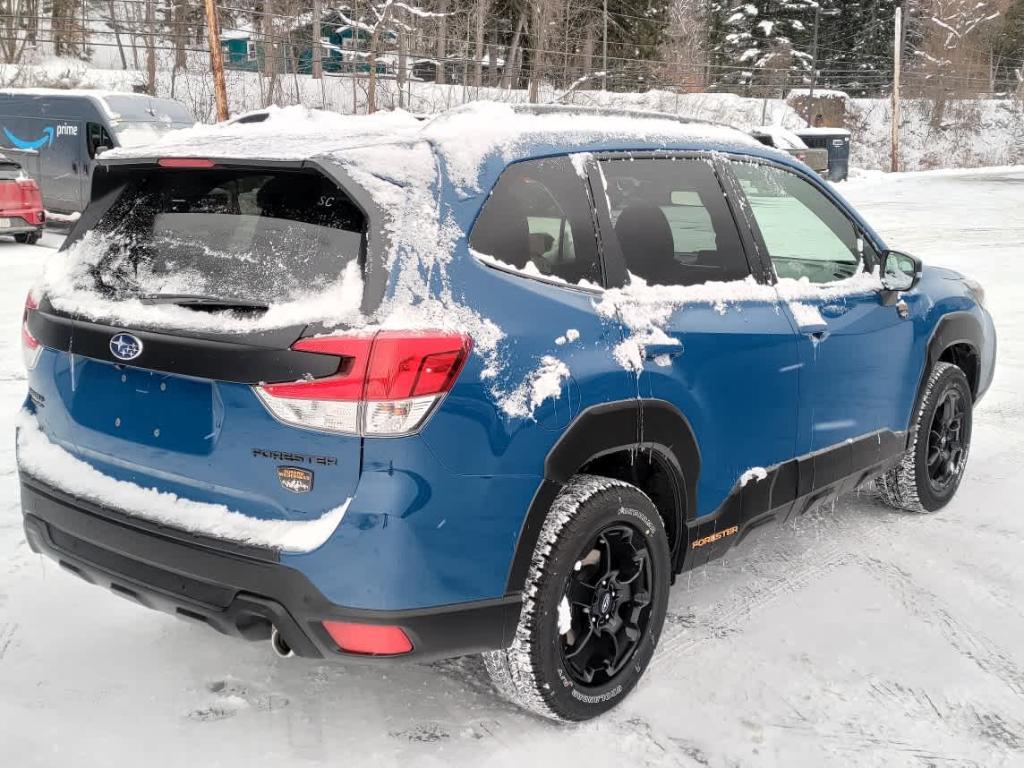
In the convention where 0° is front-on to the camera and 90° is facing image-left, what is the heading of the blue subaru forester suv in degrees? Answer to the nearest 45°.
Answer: approximately 225°

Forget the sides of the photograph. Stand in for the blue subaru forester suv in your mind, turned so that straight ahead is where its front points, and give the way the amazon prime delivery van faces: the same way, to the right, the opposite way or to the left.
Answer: to the right

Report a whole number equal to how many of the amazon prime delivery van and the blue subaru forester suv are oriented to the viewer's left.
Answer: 0

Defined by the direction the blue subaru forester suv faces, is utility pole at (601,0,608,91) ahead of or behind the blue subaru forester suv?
ahead

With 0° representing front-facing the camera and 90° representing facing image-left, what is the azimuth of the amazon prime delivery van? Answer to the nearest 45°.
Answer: approximately 315°
